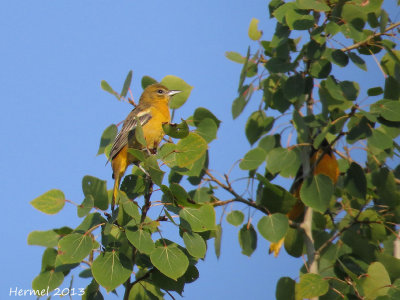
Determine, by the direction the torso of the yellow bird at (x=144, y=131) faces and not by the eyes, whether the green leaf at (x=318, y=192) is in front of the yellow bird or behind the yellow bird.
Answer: in front

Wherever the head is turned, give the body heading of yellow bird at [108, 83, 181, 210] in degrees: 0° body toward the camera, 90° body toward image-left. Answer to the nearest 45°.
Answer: approximately 270°
